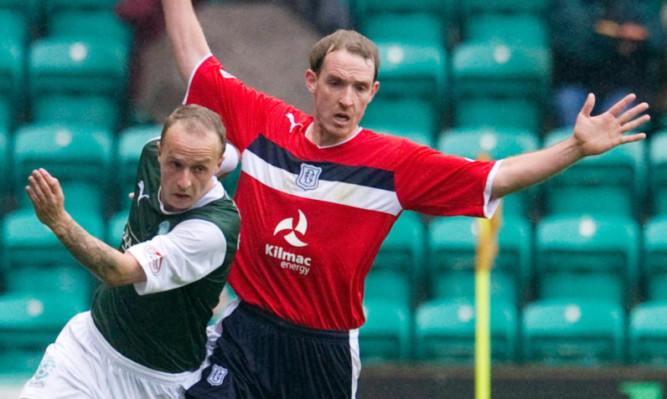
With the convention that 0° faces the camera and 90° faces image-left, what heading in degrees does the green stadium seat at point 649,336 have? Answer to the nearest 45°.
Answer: approximately 0°

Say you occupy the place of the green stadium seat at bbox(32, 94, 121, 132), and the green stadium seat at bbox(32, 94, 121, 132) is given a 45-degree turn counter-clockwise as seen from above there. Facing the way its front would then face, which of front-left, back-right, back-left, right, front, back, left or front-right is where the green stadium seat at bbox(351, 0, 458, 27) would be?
front-left

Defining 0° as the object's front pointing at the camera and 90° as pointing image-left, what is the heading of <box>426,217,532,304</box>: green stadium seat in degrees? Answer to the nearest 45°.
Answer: approximately 0°

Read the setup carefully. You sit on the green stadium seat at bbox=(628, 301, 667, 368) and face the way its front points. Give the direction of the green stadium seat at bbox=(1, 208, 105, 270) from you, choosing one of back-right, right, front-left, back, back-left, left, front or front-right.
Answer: right
